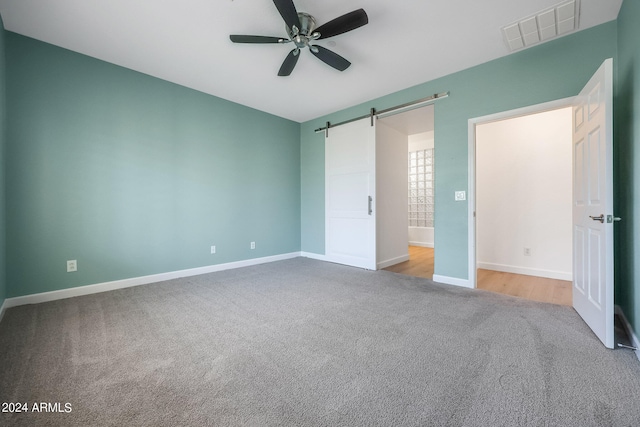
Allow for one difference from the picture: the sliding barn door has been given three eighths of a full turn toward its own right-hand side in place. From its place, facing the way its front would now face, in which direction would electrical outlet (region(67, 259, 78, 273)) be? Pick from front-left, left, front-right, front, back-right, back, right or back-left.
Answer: back-left

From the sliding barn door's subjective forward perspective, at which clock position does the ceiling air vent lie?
The ceiling air vent is roughly at 9 o'clock from the sliding barn door.

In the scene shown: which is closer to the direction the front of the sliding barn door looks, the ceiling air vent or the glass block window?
the ceiling air vent

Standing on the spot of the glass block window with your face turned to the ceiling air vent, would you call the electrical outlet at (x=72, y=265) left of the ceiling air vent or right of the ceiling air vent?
right

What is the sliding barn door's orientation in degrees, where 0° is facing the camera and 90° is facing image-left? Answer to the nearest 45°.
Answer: approximately 45°

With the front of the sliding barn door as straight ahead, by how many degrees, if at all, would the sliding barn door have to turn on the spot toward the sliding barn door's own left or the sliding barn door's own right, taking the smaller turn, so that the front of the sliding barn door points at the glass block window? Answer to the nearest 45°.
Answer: approximately 180°

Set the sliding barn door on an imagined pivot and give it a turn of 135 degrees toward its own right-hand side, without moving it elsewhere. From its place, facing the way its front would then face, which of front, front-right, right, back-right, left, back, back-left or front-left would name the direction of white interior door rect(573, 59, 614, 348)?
back-right
